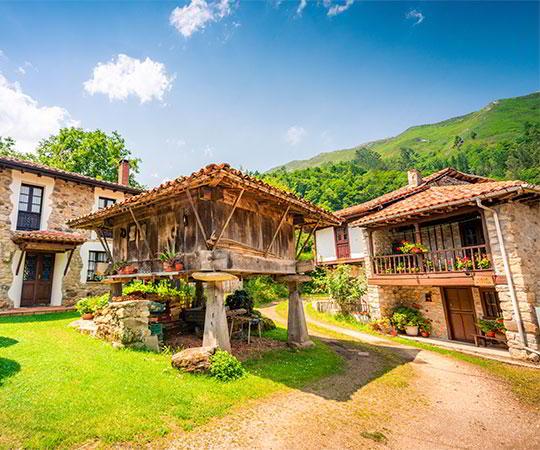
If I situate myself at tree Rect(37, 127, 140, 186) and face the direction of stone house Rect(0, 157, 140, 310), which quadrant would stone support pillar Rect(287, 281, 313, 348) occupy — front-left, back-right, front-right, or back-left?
front-left

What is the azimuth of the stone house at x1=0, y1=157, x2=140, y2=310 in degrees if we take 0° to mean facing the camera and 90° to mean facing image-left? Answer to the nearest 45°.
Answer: approximately 315°

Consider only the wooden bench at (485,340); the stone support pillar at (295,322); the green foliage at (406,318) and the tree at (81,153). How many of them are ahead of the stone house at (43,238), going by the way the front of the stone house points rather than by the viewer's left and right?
3

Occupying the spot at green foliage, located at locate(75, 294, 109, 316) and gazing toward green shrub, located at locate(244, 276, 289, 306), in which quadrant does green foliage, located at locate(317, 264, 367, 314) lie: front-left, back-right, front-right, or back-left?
front-right

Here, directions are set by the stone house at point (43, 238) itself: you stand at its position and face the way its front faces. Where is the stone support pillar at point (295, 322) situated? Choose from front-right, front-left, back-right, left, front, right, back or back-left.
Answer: front

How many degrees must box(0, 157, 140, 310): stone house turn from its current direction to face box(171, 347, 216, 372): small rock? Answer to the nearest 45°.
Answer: approximately 45° to its right

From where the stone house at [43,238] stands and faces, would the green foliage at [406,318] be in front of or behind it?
in front

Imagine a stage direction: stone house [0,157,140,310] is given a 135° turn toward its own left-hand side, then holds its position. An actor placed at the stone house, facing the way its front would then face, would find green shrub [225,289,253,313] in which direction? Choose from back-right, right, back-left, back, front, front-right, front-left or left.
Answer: back-right

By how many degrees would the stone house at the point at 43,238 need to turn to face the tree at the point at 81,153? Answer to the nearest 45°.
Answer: approximately 135° to its left

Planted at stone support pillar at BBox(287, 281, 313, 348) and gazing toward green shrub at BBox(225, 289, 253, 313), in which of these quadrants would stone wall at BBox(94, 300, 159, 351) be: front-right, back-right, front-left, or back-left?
front-left
